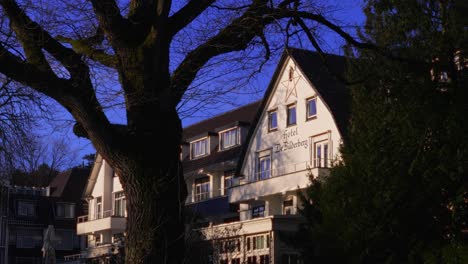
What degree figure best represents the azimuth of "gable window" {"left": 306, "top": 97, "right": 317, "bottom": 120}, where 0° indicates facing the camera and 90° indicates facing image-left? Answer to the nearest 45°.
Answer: approximately 45°

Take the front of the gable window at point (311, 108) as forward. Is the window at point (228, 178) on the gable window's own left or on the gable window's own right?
on the gable window's own right

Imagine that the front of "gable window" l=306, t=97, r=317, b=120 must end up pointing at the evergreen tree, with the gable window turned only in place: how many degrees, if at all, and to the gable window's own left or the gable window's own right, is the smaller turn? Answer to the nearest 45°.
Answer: approximately 45° to the gable window's own left

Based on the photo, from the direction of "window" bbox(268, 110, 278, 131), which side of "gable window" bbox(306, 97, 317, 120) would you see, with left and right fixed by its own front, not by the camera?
right
